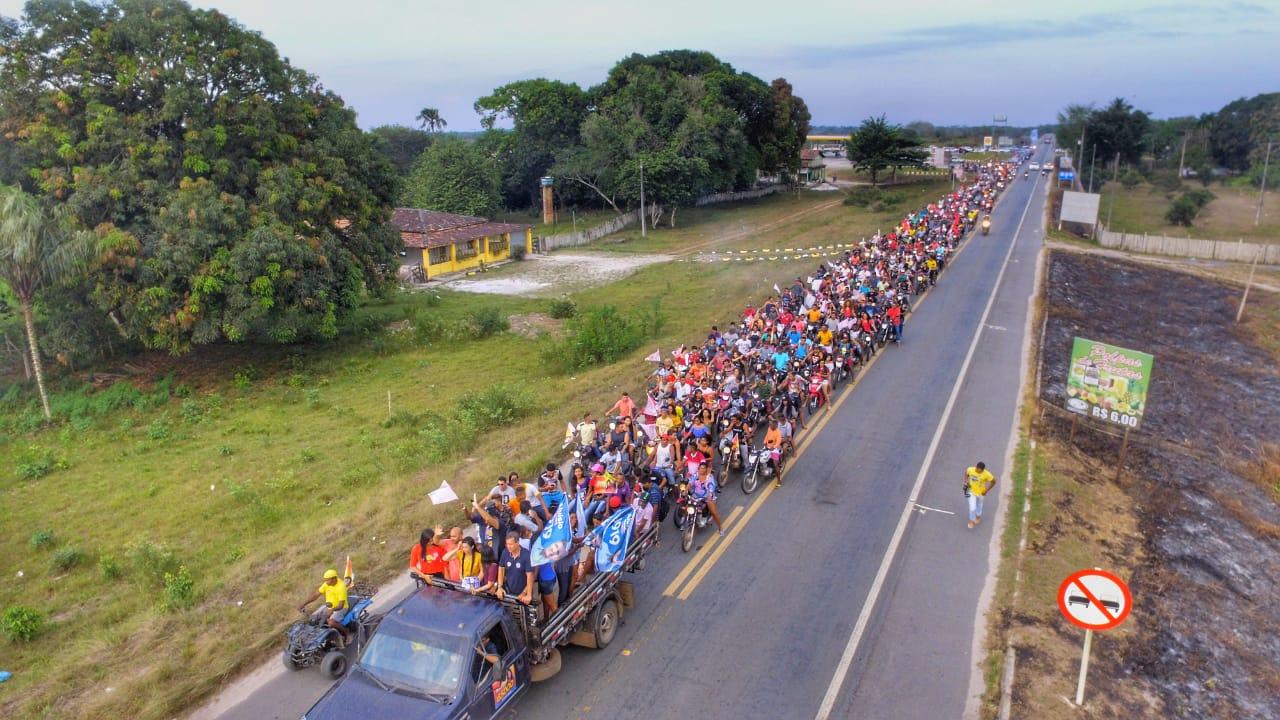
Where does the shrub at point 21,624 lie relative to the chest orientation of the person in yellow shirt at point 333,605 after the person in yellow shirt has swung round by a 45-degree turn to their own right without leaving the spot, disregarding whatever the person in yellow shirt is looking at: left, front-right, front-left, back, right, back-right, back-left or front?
front-right

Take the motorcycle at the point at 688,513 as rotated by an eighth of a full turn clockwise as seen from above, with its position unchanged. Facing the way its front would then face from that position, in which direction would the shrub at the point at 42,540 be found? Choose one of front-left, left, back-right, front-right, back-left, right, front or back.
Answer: front-right

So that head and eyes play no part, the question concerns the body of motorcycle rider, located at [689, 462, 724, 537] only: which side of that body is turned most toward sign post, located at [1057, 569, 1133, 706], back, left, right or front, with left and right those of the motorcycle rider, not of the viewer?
left

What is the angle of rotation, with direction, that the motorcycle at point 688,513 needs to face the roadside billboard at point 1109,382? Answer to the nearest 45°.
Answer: approximately 135° to its left

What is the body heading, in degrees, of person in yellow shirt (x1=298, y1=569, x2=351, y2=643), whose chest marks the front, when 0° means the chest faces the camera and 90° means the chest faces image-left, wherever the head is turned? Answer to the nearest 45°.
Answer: approximately 45°

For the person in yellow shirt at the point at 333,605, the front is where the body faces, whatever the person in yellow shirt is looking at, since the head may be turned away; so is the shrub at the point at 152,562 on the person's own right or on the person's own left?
on the person's own right

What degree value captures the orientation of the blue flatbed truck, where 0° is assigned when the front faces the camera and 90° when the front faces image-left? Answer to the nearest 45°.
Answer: approximately 45°

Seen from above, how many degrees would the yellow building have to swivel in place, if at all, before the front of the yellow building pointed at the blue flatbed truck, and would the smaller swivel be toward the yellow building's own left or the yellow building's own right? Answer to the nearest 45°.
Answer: approximately 45° to the yellow building's own right

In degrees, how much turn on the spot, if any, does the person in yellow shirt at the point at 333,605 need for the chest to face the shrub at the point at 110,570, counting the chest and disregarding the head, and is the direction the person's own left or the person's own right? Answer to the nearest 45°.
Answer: approximately 90° to the person's own right

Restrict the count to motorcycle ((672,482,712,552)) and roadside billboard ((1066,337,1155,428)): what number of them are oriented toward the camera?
2
